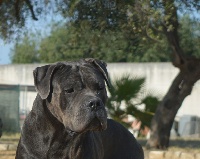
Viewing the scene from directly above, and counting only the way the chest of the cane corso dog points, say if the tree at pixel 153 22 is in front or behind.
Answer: behind

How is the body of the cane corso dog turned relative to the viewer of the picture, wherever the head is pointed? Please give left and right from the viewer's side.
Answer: facing the viewer and to the left of the viewer

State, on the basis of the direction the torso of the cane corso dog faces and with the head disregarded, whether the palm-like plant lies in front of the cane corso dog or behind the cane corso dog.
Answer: behind
